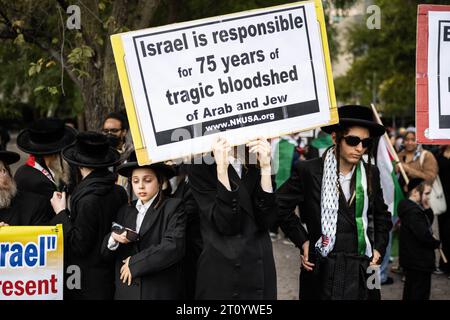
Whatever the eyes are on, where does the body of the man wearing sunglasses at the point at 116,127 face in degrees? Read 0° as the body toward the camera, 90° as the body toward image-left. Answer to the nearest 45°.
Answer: approximately 45°

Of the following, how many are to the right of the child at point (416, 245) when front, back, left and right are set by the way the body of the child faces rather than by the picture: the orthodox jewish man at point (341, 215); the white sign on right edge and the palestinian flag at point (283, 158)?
2

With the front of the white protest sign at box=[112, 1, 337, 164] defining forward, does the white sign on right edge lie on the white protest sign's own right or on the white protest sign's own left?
on the white protest sign's own left

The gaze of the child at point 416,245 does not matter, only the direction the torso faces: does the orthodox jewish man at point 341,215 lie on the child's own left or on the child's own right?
on the child's own right
